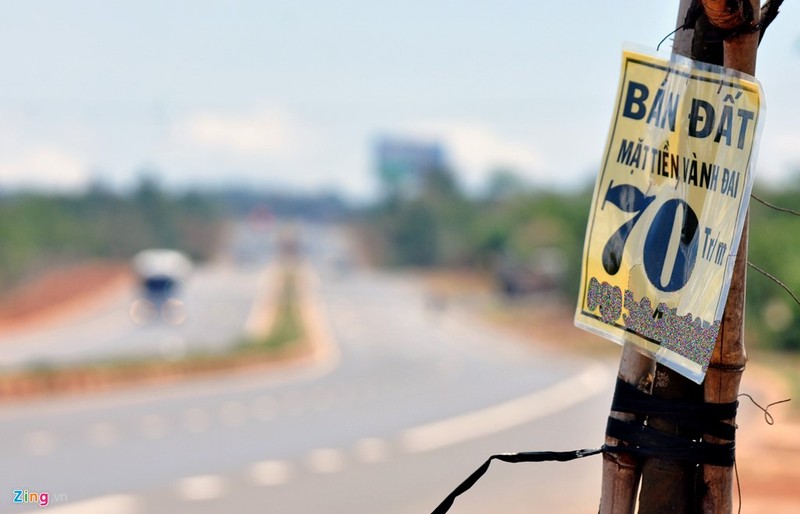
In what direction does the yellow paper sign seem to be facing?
toward the camera
